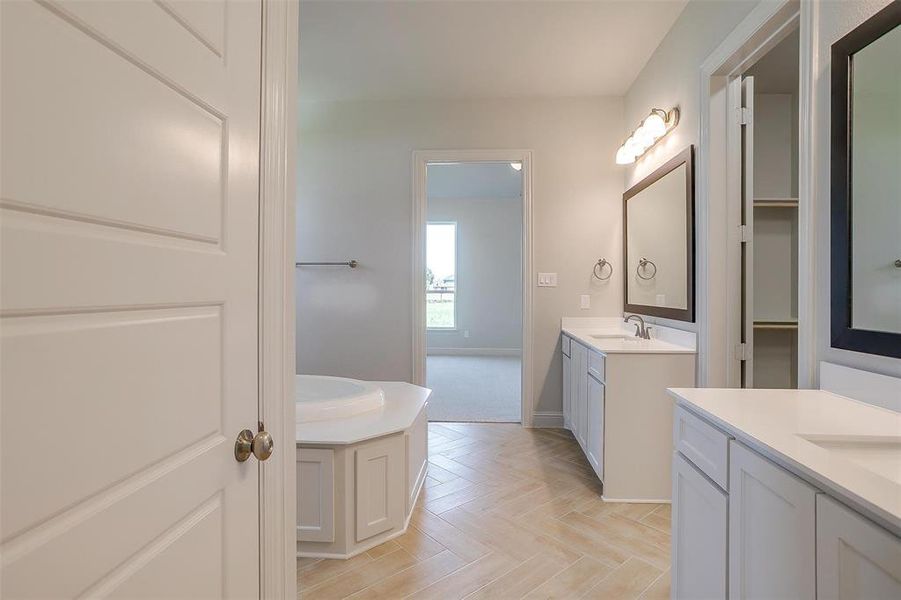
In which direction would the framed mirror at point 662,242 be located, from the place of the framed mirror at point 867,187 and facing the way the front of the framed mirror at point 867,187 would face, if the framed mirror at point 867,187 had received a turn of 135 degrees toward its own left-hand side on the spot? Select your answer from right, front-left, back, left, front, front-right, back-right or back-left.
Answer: back-left

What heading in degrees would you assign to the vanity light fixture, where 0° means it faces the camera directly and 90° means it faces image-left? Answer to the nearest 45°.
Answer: approximately 90°

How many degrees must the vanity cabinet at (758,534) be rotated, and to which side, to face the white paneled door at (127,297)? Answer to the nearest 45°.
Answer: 0° — it already faces it

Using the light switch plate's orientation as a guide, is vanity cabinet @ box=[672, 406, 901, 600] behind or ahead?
ahead

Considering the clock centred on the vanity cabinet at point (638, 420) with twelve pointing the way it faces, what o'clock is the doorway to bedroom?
The doorway to bedroom is roughly at 2 o'clock from the vanity cabinet.

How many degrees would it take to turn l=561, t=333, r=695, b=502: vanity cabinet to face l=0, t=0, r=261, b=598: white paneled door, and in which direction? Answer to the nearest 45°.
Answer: approximately 90° to its left

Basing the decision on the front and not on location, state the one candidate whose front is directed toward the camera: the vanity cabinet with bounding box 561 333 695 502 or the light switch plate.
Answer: the light switch plate

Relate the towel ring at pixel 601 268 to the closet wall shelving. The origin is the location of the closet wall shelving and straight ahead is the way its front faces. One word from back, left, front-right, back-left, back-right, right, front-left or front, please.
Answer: right

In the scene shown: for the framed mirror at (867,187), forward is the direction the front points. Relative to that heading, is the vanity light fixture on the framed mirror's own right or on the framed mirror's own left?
on the framed mirror's own right

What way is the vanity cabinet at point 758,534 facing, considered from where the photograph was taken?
facing the viewer and to the left of the viewer

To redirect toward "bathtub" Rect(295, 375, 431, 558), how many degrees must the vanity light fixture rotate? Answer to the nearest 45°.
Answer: approximately 45° to its left

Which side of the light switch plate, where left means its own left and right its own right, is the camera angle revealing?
front

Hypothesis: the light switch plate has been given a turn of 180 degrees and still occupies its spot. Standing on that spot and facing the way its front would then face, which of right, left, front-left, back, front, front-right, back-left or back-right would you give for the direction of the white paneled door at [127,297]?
back
